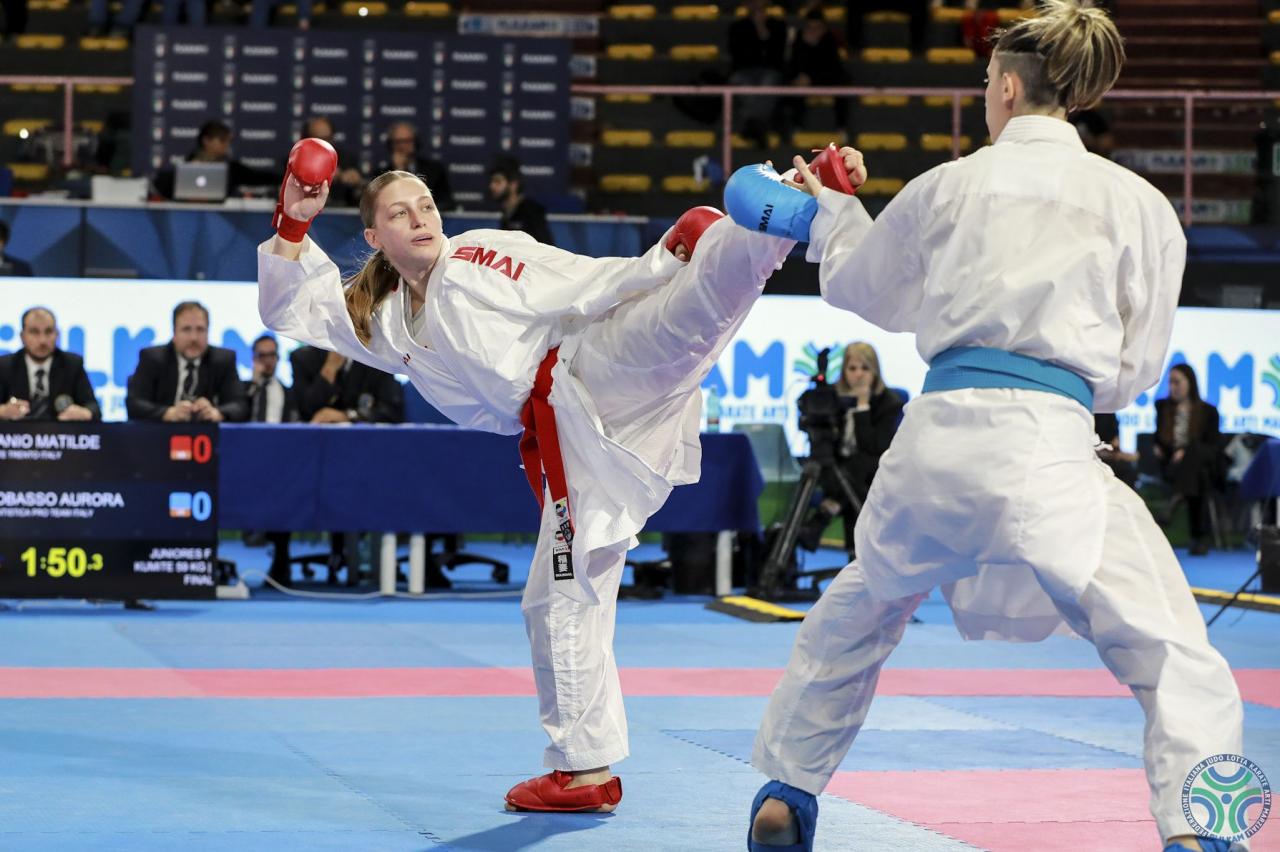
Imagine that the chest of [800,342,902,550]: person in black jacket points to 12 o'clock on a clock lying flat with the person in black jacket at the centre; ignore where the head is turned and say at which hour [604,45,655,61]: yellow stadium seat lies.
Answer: The yellow stadium seat is roughly at 4 o'clock from the person in black jacket.

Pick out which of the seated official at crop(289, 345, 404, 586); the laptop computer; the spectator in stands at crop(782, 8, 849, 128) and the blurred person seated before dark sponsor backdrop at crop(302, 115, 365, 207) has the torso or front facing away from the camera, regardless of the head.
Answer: the laptop computer

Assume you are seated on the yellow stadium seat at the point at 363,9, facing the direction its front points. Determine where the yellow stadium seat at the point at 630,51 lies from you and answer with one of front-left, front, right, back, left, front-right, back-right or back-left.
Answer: left

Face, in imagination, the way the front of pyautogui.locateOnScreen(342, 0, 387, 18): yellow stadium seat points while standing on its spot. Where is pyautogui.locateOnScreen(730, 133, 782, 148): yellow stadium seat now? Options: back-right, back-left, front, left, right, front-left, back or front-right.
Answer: front-left

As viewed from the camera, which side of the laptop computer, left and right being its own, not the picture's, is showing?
back

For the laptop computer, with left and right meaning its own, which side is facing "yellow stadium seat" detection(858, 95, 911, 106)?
right

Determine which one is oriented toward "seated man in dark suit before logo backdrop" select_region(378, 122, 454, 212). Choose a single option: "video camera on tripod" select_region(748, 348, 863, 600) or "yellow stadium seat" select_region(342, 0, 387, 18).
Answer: the yellow stadium seat

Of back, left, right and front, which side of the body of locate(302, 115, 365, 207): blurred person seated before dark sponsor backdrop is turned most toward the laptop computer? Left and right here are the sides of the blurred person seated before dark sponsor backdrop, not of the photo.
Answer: right

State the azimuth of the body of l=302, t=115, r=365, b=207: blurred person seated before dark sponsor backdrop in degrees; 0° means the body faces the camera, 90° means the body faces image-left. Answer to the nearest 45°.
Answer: approximately 0°

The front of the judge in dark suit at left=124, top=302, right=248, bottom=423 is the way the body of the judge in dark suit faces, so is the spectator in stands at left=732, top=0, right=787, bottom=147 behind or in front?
behind

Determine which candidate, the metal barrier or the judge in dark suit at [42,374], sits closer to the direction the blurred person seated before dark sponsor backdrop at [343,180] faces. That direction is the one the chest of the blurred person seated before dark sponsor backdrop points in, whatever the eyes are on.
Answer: the judge in dark suit
